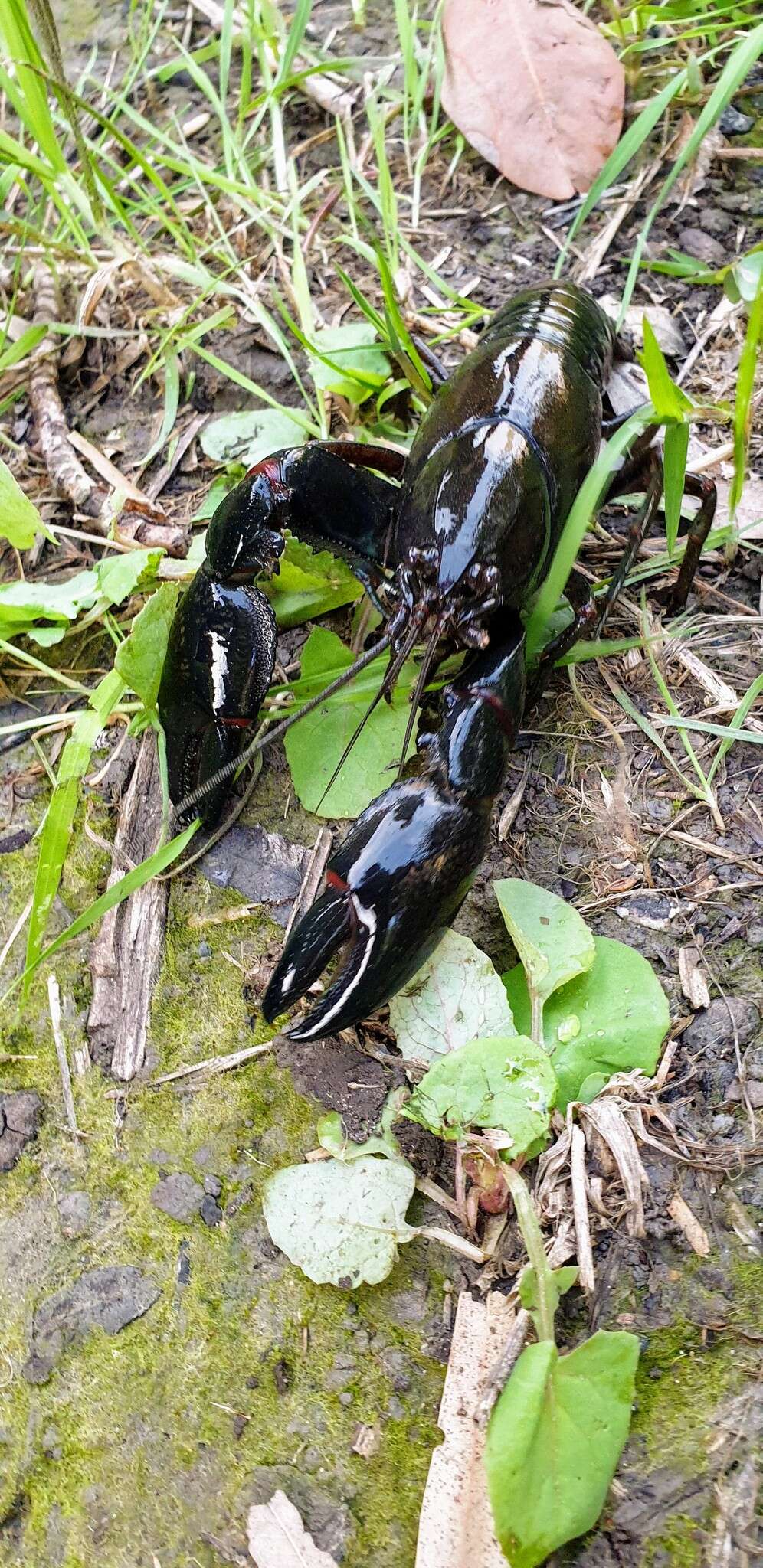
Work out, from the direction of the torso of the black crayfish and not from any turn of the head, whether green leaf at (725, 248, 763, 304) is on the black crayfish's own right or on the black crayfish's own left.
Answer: on the black crayfish's own left

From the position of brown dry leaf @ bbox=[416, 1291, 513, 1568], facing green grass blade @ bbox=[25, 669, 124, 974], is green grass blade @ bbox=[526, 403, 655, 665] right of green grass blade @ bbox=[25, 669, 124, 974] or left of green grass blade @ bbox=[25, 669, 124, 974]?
right

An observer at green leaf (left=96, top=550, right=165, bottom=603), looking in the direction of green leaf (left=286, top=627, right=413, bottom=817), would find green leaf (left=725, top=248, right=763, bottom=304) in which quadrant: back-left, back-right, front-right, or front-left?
front-left

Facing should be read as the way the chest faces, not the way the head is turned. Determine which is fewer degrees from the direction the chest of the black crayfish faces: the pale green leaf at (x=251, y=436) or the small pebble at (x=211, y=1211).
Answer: the small pebble

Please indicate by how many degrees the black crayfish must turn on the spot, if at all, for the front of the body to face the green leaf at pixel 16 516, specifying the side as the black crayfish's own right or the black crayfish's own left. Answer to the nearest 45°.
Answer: approximately 135° to the black crayfish's own right

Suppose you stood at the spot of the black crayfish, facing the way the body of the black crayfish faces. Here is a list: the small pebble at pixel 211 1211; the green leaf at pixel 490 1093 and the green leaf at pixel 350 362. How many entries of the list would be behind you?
1

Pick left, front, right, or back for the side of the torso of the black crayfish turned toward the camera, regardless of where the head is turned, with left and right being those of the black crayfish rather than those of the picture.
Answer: front

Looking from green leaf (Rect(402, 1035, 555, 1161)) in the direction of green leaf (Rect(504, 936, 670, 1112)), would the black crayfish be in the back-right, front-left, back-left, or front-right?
front-left

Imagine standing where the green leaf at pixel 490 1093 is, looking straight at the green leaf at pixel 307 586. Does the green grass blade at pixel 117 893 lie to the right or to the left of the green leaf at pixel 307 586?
left

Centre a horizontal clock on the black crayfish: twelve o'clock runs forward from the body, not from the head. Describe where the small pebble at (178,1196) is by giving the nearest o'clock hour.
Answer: The small pebble is roughly at 1 o'clock from the black crayfish.

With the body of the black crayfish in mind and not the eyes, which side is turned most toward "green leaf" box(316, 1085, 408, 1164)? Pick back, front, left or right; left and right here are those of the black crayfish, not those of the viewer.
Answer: front
